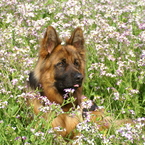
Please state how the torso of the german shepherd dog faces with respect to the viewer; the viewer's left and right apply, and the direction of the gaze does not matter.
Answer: facing the viewer and to the right of the viewer
